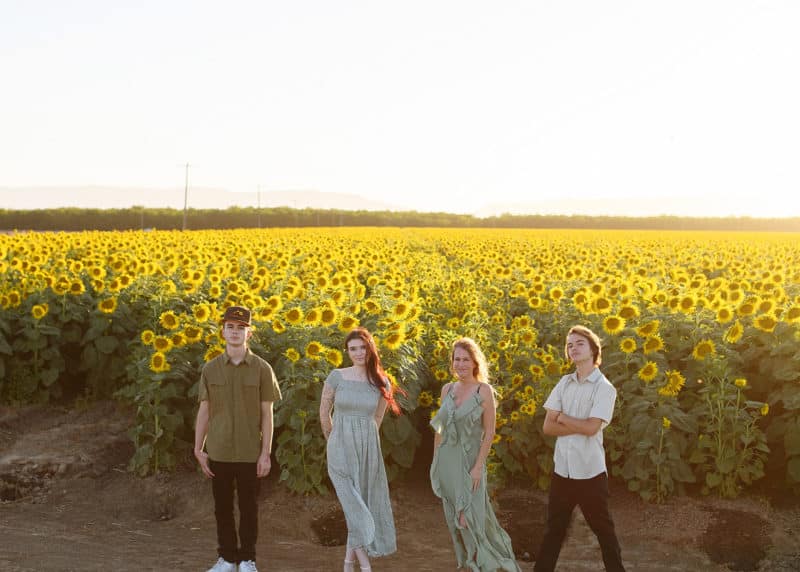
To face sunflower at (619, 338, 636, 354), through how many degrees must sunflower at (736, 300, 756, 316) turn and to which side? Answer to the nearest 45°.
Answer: approximately 45° to its right

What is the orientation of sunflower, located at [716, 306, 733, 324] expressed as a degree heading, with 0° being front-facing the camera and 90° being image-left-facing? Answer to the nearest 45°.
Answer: approximately 0°

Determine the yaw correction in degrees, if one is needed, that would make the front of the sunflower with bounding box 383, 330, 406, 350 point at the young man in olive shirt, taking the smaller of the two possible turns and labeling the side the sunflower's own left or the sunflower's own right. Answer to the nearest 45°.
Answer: approximately 45° to the sunflower's own right

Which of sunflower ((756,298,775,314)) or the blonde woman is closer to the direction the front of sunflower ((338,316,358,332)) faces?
the blonde woman

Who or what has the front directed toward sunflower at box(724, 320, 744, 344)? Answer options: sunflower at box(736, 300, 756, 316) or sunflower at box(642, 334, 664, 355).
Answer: sunflower at box(736, 300, 756, 316)

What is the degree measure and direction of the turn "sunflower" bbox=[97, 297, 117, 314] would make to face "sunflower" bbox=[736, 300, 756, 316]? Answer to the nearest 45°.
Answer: approximately 45° to its left

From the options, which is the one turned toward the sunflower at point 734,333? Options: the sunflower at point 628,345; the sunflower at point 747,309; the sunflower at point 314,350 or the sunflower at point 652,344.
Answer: the sunflower at point 747,309
